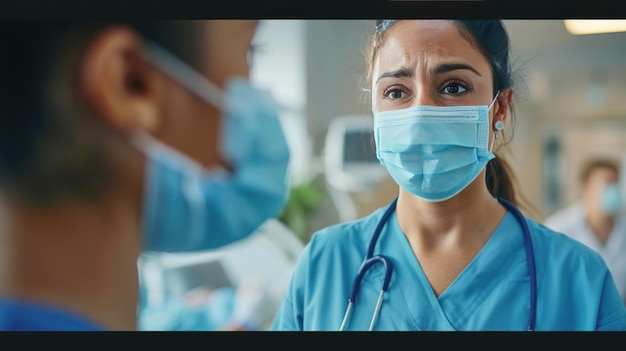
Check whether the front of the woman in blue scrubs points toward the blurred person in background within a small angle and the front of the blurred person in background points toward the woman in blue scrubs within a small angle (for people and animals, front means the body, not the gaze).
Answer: no

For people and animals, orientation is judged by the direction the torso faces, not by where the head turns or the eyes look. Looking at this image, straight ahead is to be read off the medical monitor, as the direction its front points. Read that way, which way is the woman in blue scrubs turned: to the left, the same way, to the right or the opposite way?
the same way

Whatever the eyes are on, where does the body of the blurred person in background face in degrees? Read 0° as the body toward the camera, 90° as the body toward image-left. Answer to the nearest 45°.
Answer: approximately 315°

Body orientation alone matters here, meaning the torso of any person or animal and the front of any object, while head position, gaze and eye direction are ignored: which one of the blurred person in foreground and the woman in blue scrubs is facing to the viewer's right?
the blurred person in foreground

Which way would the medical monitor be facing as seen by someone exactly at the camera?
facing the viewer

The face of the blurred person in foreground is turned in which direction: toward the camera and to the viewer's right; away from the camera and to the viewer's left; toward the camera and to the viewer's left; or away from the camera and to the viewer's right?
away from the camera and to the viewer's right

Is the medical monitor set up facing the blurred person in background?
no

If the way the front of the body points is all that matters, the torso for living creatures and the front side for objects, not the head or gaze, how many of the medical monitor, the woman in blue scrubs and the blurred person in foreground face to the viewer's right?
1

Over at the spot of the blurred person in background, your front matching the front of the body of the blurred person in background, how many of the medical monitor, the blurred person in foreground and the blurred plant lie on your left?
0

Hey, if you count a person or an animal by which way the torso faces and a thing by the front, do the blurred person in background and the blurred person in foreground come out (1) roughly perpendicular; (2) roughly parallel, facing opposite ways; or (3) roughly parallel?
roughly perpendicular

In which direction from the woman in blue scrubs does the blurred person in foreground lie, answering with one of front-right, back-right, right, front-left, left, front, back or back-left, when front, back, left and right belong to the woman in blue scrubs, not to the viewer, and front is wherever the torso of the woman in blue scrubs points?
right

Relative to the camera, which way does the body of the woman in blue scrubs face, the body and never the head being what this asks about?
toward the camera

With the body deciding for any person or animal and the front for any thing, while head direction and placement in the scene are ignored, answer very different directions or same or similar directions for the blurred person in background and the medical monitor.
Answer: same or similar directions

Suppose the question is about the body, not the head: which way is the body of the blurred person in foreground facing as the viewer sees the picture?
to the viewer's right
